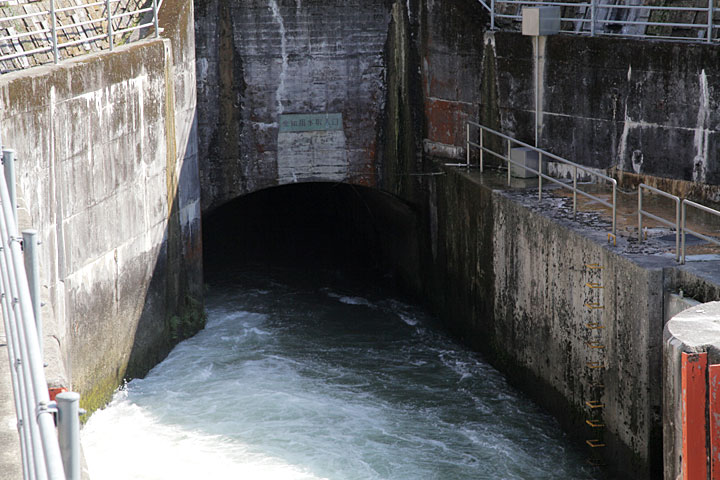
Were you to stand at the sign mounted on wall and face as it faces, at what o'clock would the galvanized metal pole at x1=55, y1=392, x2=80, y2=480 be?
The galvanized metal pole is roughly at 12 o'clock from the sign mounted on wall.

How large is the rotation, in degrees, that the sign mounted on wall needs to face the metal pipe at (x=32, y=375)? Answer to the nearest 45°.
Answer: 0° — it already faces it

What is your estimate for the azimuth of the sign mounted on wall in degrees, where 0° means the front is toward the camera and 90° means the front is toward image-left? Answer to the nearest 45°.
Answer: approximately 0°

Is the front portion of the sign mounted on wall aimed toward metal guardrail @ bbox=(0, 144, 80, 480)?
yes

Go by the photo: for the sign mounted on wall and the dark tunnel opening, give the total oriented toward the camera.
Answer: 2

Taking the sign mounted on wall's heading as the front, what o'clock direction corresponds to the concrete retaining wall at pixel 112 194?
The concrete retaining wall is roughly at 1 o'clock from the sign mounted on wall.

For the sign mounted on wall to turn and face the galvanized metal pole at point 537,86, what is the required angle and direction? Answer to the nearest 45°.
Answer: approximately 45° to its left

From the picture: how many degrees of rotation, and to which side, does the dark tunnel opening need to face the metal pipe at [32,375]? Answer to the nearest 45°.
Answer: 0° — it already faces it

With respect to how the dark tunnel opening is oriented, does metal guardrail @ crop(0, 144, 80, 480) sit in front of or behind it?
in front

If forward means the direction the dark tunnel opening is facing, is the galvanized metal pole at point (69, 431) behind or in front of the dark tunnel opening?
in front
